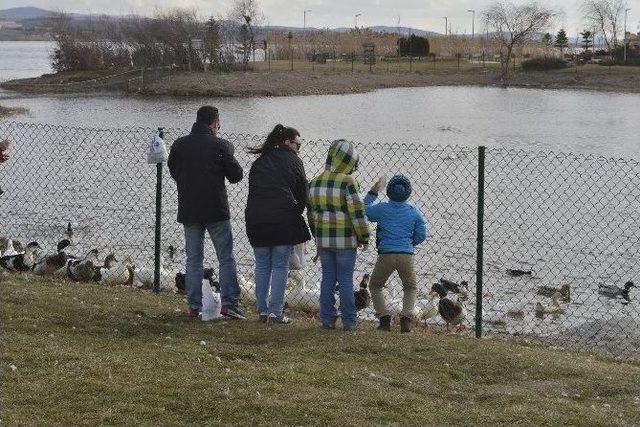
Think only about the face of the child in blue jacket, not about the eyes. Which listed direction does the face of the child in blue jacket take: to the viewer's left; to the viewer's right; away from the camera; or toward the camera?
away from the camera

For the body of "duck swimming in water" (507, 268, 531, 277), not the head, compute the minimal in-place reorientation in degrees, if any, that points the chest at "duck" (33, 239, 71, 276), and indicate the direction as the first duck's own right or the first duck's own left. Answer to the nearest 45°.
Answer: approximately 45° to the first duck's own left

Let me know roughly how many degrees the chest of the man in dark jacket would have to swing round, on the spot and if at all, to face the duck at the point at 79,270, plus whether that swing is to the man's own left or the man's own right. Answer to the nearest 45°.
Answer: approximately 45° to the man's own left

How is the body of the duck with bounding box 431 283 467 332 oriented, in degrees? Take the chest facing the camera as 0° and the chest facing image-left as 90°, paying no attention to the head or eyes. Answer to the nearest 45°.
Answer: approximately 45°

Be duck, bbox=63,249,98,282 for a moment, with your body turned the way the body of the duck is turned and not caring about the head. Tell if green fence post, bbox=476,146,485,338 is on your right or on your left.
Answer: on your right

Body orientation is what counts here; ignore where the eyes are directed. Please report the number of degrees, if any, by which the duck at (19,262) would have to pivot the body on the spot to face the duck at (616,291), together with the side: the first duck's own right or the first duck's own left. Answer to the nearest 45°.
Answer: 0° — it already faces it

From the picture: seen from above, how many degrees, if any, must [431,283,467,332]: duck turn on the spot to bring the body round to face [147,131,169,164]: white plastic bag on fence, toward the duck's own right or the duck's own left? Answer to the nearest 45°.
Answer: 0° — it already faces it

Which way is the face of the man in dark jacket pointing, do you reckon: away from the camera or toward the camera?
away from the camera

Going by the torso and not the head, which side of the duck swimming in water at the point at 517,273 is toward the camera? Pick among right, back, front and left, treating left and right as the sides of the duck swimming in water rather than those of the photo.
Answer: left

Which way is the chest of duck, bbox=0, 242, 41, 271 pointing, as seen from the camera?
to the viewer's right

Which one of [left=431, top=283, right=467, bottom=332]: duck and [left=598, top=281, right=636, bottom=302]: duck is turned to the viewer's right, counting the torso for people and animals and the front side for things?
[left=598, top=281, right=636, bottom=302]: duck

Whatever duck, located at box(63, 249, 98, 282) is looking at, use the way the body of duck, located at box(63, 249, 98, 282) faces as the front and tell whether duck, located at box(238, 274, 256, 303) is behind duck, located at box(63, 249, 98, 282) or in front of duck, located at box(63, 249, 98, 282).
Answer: in front

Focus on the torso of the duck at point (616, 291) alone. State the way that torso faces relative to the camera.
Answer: to the viewer's right

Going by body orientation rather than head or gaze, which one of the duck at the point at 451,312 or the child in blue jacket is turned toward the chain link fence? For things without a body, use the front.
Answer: the child in blue jacket

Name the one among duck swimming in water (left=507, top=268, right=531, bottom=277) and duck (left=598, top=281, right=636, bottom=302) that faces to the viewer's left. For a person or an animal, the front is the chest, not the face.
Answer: the duck swimming in water

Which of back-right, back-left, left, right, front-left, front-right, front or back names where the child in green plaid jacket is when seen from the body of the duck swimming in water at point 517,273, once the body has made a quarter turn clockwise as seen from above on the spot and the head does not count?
back
